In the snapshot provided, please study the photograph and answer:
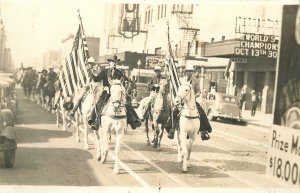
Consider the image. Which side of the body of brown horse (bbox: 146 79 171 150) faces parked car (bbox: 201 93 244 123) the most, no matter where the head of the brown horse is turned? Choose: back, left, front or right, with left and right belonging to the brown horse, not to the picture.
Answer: back

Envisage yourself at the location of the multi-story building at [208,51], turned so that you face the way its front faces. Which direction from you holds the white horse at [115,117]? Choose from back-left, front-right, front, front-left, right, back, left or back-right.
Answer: front-left

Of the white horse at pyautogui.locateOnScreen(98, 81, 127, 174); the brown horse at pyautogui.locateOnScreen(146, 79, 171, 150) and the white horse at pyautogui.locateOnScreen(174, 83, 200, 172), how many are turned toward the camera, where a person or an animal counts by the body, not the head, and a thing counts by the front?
3

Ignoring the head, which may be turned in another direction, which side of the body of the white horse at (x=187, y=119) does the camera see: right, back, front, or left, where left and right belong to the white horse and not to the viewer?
front

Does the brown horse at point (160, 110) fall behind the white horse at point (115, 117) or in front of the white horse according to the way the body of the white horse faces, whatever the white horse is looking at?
behind

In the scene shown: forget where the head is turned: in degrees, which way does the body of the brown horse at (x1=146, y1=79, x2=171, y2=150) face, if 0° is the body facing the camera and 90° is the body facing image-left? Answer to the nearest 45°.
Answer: approximately 0°

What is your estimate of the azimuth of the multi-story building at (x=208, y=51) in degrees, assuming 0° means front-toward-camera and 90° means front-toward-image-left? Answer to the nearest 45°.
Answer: approximately 45°

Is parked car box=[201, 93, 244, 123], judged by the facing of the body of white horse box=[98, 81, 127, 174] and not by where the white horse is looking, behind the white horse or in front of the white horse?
behind

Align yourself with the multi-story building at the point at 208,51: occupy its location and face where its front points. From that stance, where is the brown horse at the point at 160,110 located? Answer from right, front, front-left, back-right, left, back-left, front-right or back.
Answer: front-left

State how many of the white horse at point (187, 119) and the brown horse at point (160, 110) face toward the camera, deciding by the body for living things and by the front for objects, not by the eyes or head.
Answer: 2
